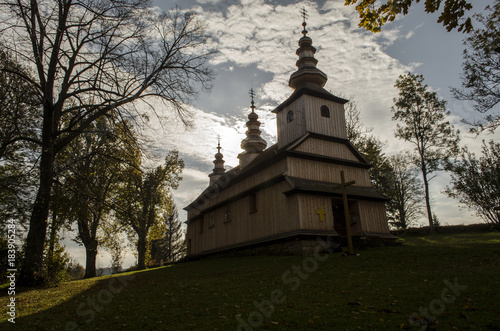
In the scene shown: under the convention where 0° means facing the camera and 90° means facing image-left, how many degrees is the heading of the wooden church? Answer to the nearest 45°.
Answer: approximately 315°

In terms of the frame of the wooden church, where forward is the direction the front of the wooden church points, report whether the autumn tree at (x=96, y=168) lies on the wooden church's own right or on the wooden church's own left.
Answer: on the wooden church's own right

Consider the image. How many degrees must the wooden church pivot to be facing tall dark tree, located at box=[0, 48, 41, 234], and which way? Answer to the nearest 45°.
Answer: approximately 90° to its right
